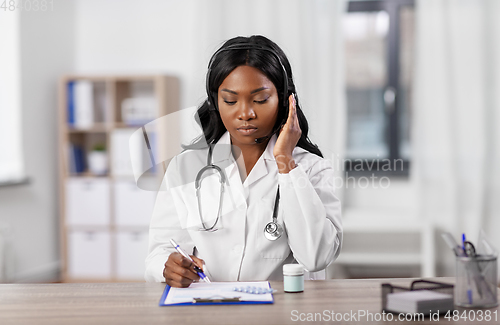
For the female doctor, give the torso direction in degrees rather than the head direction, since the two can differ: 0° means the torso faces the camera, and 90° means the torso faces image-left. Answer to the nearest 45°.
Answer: approximately 0°

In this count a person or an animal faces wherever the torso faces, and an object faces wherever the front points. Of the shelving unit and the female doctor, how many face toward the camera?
2

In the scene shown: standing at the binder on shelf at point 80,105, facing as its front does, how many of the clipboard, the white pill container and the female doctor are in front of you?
3

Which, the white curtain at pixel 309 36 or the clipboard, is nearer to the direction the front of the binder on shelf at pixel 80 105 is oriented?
the clipboard

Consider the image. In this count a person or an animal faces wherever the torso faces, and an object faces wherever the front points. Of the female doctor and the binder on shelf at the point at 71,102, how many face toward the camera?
2

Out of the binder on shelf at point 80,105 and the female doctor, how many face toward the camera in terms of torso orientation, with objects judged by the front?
2

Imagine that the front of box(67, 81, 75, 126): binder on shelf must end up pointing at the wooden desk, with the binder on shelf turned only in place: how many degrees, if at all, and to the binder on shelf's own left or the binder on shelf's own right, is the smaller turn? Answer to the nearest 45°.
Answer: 0° — it already faces it

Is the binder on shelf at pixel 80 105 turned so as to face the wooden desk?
yes

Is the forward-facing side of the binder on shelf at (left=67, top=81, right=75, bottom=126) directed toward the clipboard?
yes

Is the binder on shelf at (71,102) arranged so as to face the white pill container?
yes
